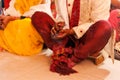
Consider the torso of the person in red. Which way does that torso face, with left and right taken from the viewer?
facing the viewer and to the left of the viewer
